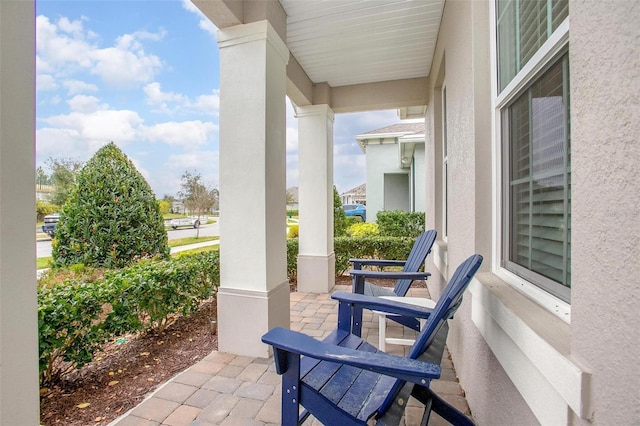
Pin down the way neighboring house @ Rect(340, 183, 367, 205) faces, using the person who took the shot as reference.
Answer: facing the viewer and to the left of the viewer

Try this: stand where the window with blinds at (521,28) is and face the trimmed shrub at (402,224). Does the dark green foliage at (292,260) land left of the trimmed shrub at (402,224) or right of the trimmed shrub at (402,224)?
left

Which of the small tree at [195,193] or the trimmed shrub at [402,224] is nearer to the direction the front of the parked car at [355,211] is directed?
the small tree

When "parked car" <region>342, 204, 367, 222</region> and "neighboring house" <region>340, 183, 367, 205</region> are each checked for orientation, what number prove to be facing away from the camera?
0

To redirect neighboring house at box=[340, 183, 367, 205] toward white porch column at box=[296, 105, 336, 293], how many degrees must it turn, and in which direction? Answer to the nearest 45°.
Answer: approximately 45° to its left

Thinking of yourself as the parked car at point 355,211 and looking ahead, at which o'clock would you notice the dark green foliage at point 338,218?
The dark green foliage is roughly at 9 o'clock from the parked car.

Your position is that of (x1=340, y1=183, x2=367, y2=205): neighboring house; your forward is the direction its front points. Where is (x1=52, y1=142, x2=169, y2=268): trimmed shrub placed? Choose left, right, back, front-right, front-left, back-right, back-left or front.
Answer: front-left

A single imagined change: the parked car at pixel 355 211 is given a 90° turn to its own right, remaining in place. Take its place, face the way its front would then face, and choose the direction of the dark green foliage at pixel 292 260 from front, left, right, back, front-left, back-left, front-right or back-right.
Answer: back

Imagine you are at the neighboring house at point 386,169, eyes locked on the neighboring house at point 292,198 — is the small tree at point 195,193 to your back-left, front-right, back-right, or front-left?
front-left

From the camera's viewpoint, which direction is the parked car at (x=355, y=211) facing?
to the viewer's left

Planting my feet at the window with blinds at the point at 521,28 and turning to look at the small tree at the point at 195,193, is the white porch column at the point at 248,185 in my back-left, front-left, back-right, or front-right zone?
front-left

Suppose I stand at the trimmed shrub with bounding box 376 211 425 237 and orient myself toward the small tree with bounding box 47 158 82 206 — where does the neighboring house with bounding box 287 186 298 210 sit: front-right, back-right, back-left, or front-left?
front-right
